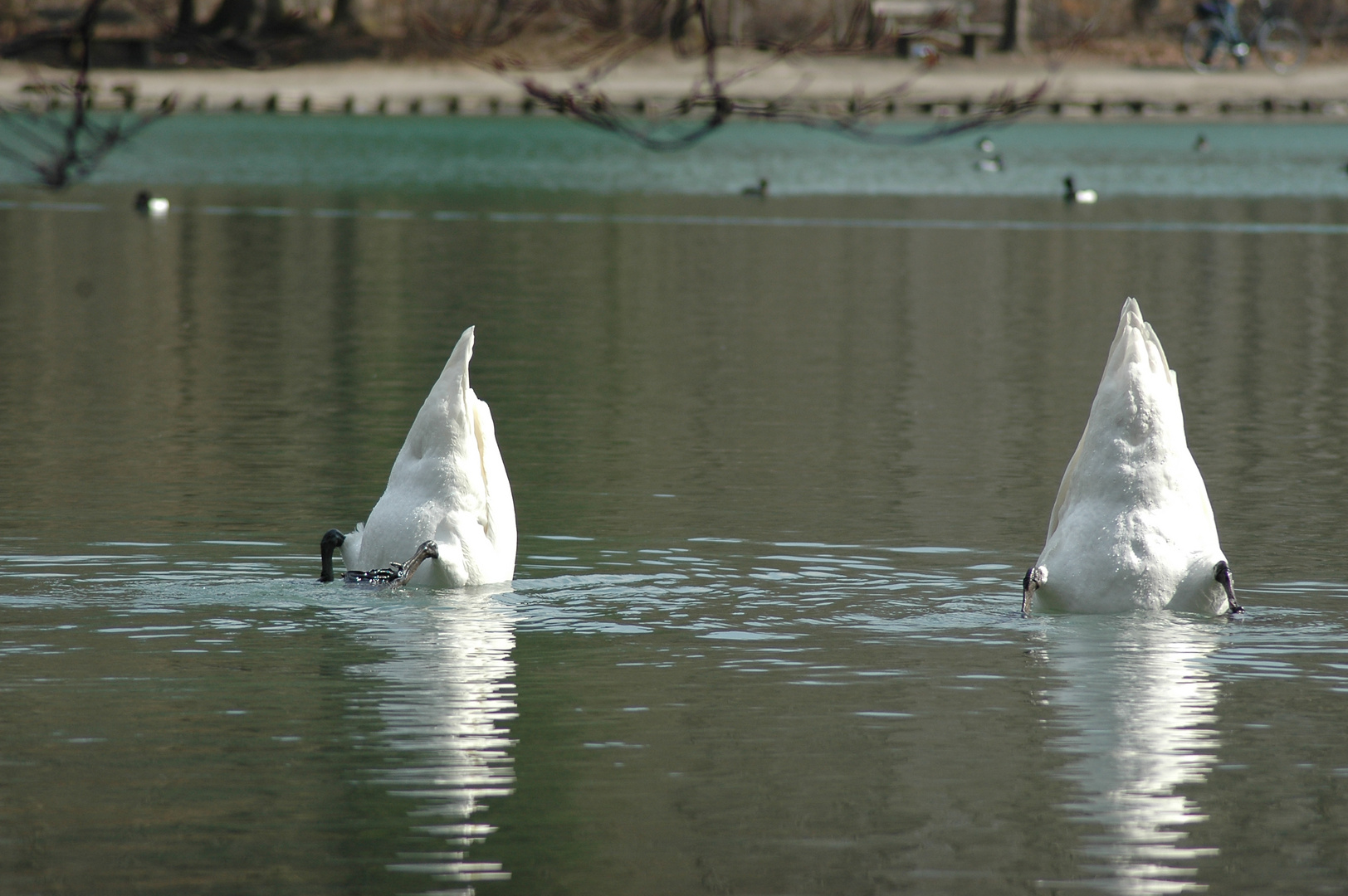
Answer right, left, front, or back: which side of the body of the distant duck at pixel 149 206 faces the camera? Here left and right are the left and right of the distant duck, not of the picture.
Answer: left

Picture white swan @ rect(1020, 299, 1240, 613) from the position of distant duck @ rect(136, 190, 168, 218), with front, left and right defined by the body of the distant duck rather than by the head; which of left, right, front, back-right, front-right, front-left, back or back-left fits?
left

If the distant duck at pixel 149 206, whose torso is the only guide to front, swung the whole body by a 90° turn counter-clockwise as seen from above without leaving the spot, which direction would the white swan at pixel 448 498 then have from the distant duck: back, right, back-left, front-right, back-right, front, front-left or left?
front
